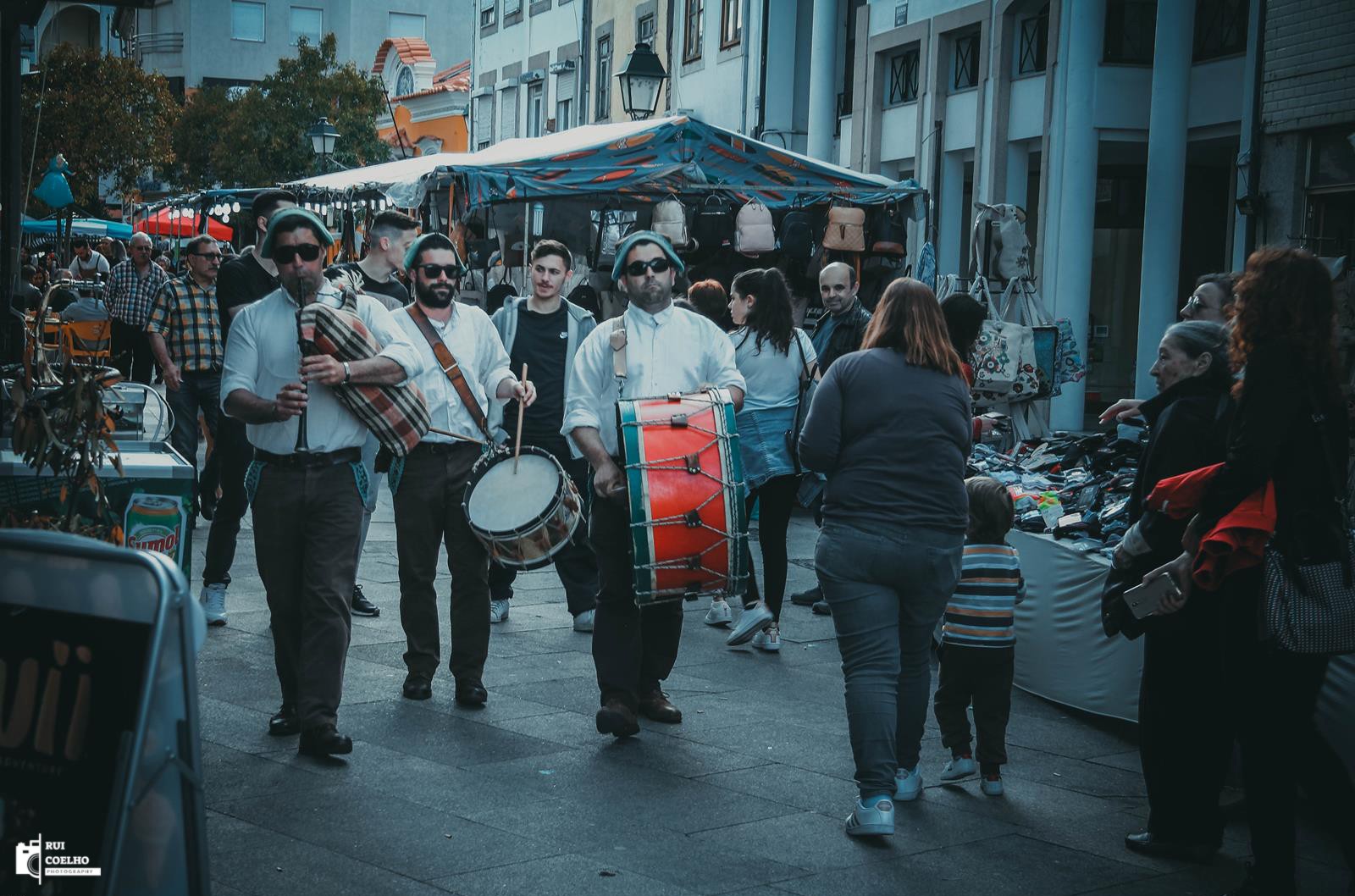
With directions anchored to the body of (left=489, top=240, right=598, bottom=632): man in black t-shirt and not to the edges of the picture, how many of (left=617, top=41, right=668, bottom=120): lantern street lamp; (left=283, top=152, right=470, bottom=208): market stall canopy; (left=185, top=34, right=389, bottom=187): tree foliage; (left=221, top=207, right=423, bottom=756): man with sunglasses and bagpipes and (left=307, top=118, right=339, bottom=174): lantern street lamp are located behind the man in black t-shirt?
4

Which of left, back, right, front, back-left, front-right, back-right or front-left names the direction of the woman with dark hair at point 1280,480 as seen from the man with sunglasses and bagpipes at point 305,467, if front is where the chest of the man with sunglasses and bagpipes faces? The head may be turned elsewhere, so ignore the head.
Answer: front-left

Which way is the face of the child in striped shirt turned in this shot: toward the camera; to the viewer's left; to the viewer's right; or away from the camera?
away from the camera

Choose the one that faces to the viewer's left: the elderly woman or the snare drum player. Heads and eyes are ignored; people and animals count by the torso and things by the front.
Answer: the elderly woman

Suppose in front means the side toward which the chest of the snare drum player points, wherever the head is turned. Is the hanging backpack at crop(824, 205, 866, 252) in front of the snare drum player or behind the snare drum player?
behind

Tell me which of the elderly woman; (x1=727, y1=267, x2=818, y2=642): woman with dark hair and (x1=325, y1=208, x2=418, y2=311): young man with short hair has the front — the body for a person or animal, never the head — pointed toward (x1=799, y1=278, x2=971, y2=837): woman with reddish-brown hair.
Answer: the elderly woman

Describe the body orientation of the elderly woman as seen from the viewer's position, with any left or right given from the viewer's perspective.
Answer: facing to the left of the viewer

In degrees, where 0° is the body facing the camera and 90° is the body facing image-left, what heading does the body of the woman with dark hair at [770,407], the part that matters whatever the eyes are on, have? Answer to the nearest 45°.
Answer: approximately 135°
